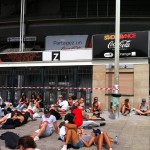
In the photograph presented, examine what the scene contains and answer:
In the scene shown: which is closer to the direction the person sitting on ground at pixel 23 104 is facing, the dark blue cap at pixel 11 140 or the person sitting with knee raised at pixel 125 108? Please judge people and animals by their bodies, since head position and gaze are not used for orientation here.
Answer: the dark blue cap

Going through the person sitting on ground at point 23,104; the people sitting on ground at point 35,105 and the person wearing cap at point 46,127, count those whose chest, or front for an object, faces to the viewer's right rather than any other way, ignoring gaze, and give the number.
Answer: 0

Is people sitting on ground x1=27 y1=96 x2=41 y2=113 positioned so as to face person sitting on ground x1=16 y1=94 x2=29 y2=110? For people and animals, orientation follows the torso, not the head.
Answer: no

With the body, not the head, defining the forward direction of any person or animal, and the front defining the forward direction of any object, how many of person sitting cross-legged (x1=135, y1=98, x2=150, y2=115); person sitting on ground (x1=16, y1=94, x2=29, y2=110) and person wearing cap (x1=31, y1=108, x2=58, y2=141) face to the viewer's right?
0

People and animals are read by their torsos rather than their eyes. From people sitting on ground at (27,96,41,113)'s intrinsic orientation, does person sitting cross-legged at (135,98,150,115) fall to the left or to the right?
on their left

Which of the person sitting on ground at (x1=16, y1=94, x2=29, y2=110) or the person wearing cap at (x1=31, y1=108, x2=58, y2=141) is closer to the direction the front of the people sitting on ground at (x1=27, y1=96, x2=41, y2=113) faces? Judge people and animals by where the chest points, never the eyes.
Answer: the person wearing cap

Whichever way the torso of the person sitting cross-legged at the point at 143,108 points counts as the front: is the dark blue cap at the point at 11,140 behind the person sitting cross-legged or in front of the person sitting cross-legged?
in front

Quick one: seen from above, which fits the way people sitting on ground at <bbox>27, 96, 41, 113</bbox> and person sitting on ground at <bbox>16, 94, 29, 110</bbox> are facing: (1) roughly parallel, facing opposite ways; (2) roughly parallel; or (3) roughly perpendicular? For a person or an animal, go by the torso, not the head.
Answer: roughly parallel

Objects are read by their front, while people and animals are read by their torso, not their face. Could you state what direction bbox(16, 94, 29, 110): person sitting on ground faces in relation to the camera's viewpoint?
facing the viewer and to the left of the viewer

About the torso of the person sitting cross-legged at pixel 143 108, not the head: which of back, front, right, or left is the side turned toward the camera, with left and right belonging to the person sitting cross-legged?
front
